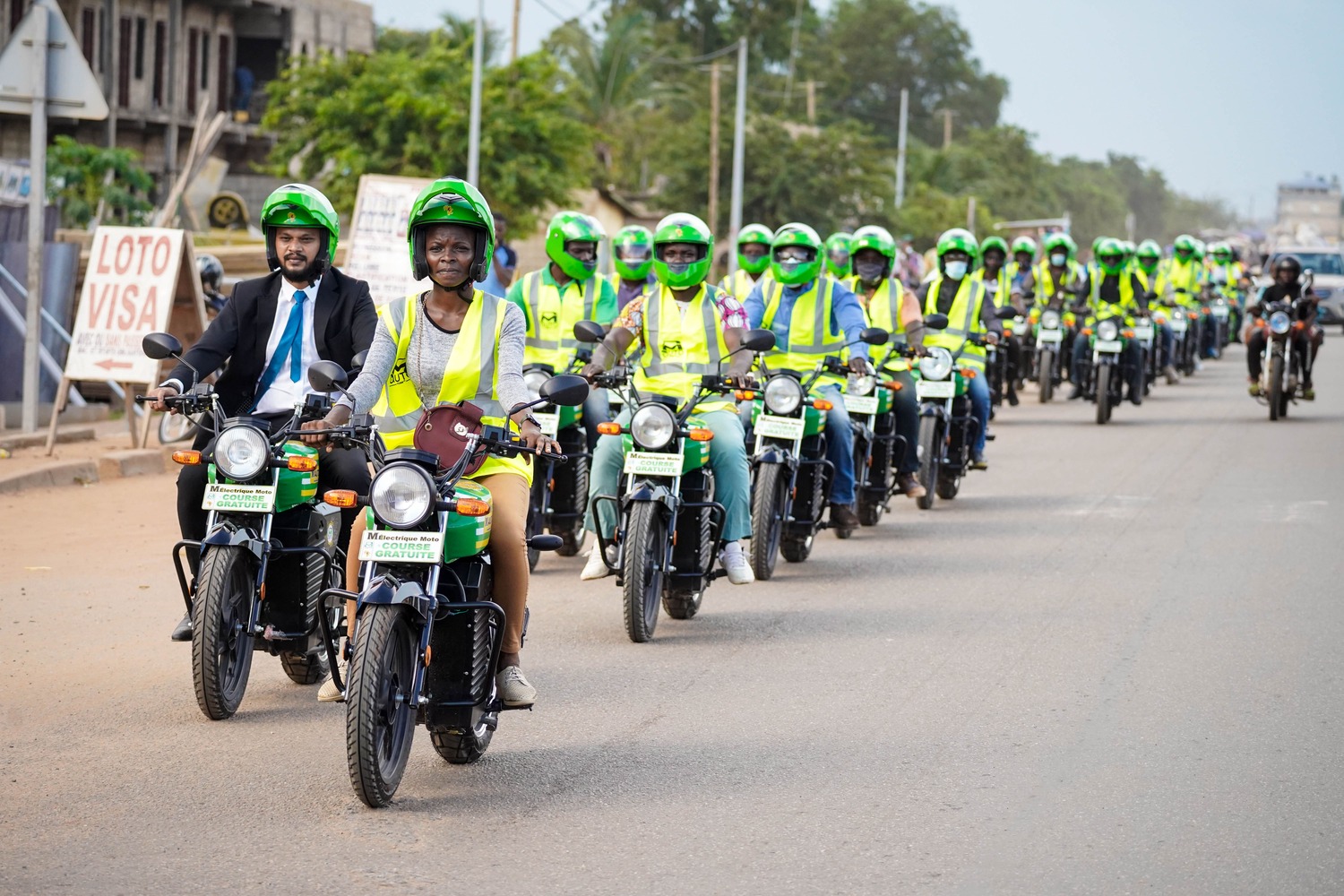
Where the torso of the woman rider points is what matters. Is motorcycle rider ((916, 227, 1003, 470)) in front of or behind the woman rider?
behind

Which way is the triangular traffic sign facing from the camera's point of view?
away from the camera

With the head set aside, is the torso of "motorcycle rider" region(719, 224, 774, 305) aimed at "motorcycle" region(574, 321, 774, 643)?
yes

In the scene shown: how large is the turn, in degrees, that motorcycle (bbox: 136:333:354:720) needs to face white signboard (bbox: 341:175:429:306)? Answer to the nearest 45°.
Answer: approximately 180°

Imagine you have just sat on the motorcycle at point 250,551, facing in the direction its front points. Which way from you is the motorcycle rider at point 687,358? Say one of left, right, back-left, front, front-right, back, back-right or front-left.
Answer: back-left

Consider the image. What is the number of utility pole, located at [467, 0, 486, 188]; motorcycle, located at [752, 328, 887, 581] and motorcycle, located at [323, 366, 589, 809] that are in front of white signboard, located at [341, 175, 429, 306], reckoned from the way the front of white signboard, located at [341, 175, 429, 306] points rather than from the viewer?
2

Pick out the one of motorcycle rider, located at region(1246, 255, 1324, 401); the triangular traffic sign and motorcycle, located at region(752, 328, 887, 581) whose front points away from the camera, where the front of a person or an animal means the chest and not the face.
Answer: the triangular traffic sign

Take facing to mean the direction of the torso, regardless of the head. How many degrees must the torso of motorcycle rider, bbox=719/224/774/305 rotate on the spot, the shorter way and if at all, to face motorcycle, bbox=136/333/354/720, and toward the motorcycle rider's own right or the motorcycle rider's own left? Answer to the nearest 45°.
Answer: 0° — they already face it

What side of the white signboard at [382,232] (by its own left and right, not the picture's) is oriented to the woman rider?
front

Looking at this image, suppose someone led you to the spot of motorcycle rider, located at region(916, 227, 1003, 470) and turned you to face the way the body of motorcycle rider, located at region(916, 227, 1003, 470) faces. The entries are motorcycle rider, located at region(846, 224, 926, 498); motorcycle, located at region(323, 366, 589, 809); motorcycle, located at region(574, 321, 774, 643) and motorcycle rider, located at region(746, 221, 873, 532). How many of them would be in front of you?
4

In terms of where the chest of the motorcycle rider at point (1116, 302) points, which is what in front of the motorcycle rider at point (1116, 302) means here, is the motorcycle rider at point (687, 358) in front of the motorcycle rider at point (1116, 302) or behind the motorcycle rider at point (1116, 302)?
in front
